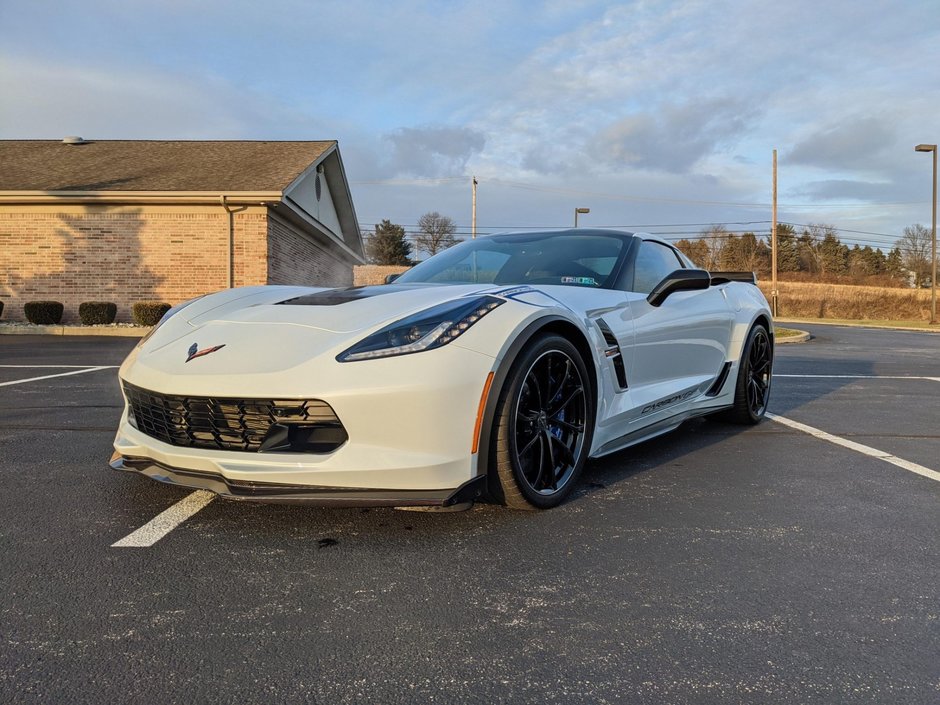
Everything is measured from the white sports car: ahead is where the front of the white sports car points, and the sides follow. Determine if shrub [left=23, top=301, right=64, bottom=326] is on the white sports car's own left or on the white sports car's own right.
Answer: on the white sports car's own right

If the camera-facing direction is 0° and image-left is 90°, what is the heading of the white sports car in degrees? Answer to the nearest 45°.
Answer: approximately 45°

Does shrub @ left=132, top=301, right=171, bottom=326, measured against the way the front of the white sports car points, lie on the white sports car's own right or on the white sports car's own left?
on the white sports car's own right

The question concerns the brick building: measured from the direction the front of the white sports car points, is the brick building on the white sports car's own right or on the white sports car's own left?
on the white sports car's own right
